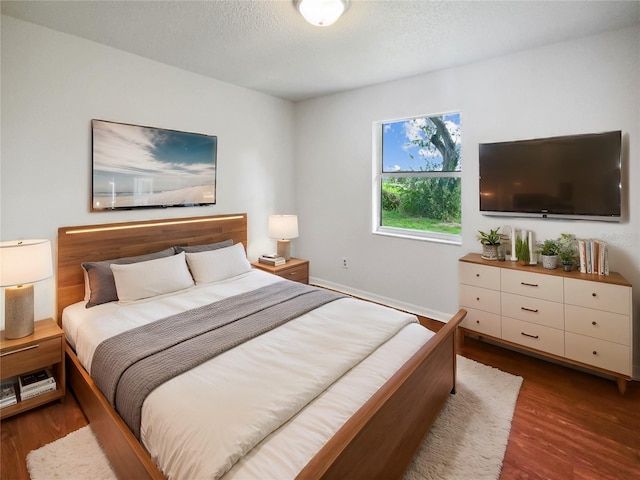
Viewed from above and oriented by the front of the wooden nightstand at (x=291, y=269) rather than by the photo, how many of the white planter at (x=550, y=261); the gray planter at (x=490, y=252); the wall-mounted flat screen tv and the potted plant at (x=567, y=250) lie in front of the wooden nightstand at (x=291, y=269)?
4

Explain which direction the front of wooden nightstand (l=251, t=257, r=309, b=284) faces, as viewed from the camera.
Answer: facing the viewer and to the right of the viewer

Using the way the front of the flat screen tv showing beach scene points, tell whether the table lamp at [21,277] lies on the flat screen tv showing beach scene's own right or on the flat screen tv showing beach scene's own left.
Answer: on the flat screen tv showing beach scene's own right

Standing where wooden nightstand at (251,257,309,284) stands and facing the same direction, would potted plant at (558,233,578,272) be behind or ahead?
ahead

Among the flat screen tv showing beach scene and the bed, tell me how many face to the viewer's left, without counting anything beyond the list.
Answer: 0

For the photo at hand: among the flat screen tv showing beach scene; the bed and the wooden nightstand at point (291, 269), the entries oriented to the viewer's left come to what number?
0

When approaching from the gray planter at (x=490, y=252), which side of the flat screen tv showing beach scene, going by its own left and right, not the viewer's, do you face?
front

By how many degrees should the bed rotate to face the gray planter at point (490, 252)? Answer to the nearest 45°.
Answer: approximately 90° to its left
